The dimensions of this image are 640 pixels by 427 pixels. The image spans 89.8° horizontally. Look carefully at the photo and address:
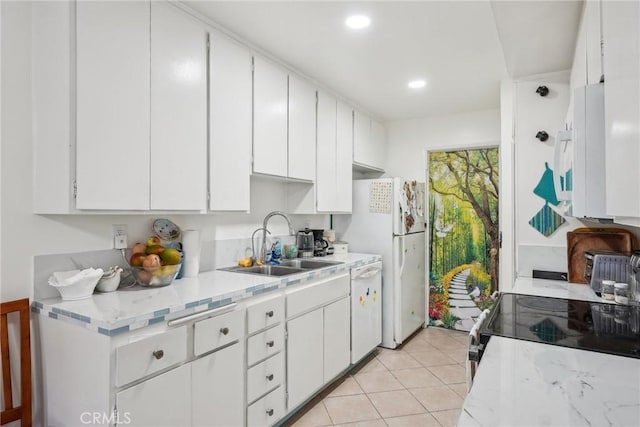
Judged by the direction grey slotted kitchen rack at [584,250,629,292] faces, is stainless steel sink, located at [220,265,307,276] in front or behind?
in front

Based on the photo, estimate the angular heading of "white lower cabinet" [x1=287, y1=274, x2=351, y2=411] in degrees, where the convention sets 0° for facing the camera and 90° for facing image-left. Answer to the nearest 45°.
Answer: approximately 315°

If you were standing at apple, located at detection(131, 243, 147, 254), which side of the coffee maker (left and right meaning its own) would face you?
right

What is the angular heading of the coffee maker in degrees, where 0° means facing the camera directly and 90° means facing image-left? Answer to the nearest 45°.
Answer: approximately 315°

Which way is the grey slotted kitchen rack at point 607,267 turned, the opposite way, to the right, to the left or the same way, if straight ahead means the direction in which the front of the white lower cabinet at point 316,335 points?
the opposite way

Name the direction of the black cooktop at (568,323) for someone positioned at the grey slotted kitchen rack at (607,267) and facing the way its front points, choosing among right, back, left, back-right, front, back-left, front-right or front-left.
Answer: left

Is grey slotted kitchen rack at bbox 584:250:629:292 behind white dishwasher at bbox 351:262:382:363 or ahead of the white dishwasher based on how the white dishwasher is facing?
ahead

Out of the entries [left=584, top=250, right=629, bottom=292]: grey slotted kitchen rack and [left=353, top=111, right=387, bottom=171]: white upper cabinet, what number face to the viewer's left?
1

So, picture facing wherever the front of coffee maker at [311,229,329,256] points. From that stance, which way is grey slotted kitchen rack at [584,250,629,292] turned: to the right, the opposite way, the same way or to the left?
the opposite way

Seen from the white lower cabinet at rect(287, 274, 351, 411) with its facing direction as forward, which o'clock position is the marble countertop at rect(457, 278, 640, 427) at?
The marble countertop is roughly at 1 o'clock from the white lower cabinet.

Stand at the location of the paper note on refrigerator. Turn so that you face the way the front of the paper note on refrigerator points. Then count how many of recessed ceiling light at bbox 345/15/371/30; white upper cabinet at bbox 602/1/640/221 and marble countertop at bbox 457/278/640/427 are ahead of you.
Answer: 3

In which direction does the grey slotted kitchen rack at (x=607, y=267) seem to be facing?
to the viewer's left

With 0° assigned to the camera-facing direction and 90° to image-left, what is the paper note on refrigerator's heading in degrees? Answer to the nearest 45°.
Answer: approximately 0°
